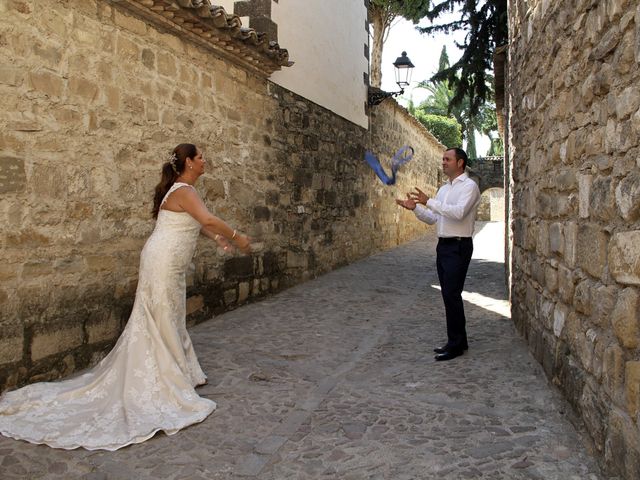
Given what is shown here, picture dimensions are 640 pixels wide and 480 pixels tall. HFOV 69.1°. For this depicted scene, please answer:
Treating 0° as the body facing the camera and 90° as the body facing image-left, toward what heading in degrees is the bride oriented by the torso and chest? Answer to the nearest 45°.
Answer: approximately 270°

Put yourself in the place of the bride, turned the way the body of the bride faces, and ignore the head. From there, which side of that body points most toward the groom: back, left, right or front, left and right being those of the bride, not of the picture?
front

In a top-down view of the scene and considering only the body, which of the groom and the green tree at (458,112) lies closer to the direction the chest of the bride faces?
the groom

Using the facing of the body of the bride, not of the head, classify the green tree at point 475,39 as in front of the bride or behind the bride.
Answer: in front

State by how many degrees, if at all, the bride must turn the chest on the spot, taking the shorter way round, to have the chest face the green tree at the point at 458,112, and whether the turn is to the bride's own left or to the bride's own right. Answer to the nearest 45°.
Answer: approximately 45° to the bride's own left

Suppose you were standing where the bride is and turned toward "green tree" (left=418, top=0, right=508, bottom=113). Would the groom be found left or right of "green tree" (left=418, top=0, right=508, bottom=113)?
right

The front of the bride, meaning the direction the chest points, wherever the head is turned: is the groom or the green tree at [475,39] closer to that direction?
the groom

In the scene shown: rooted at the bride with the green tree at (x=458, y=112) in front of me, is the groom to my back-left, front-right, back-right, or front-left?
front-right

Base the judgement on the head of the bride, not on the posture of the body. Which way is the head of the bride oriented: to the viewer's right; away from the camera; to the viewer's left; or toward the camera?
to the viewer's right
